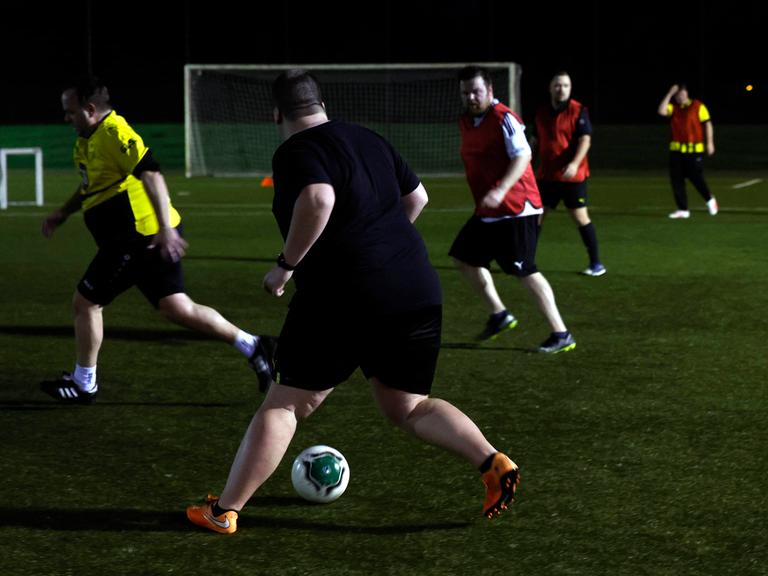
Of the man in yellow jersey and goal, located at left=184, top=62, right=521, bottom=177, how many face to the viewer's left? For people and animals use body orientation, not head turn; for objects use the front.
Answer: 1

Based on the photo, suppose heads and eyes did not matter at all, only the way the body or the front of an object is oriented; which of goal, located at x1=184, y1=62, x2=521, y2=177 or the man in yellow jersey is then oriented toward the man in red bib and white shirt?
the goal

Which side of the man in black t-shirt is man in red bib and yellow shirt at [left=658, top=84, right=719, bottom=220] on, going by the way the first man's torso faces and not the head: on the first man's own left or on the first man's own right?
on the first man's own right

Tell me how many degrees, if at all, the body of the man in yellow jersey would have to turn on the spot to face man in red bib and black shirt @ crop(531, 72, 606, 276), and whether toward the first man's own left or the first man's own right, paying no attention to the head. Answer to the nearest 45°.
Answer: approximately 135° to the first man's own right

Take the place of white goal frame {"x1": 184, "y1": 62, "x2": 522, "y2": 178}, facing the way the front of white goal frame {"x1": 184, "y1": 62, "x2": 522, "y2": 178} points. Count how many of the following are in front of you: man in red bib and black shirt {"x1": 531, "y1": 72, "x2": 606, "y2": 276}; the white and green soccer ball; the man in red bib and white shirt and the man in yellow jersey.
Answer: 4

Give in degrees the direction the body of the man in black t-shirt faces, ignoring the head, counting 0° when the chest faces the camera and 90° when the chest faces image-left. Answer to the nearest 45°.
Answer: approximately 135°

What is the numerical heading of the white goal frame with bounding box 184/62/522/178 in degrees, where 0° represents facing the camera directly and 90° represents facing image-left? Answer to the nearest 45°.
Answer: approximately 0°

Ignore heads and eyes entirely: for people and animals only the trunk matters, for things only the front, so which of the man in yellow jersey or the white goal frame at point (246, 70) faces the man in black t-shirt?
the white goal frame

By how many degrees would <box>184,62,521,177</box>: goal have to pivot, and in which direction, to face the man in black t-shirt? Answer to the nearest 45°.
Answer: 0° — it already faces them

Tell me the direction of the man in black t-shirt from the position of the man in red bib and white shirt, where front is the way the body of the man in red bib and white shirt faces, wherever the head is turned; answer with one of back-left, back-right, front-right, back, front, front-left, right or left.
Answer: front-left

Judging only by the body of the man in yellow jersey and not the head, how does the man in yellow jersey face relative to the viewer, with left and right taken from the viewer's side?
facing to the left of the viewer

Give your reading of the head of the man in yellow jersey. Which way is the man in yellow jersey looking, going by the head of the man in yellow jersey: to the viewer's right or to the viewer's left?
to the viewer's left

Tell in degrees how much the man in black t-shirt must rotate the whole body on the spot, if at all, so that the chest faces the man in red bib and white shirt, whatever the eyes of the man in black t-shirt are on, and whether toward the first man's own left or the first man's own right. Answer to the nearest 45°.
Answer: approximately 45° to the first man's own right
